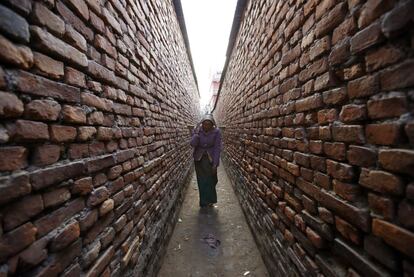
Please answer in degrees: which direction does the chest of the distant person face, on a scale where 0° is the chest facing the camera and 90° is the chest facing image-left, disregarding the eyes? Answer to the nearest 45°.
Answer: approximately 0°

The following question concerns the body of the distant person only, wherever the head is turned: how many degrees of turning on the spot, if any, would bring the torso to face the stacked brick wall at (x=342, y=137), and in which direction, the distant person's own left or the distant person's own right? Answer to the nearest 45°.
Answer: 0° — they already face it
